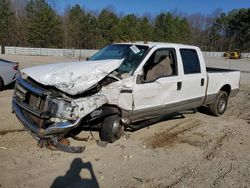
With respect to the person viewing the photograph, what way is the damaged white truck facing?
facing the viewer and to the left of the viewer
